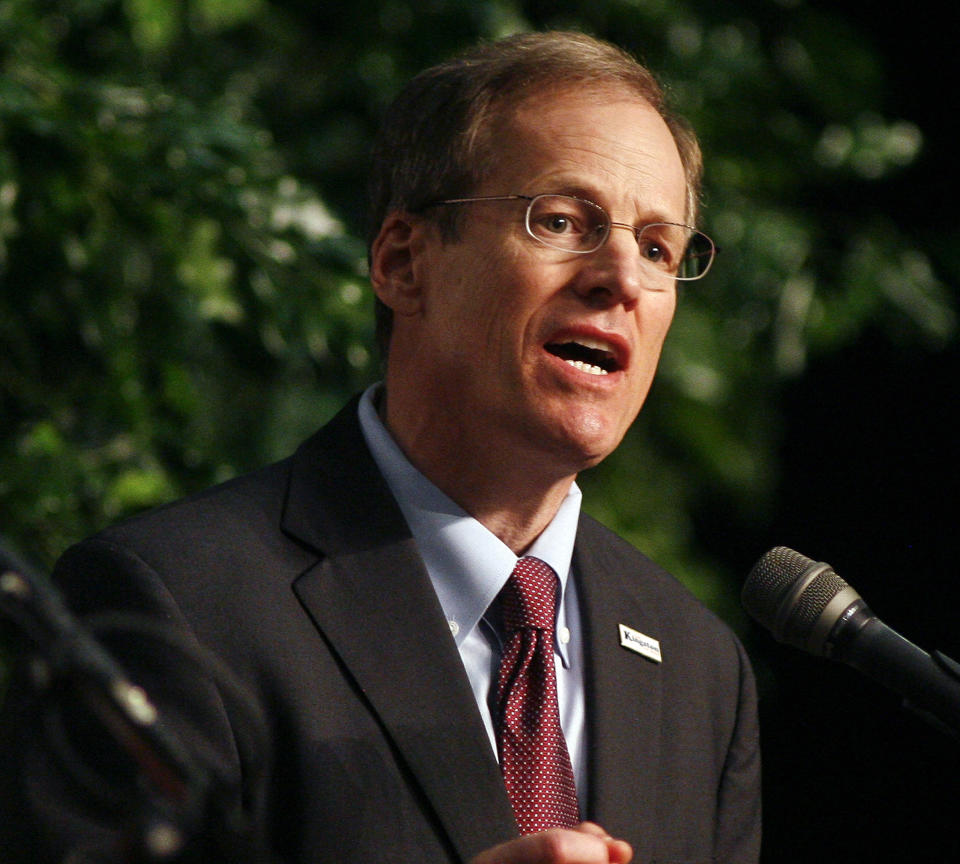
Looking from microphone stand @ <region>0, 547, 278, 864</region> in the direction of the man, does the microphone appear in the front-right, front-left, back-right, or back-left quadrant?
front-right

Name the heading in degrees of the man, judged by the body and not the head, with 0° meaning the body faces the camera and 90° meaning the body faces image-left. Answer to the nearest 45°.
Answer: approximately 315°

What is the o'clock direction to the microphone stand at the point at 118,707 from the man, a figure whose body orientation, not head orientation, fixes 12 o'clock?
The microphone stand is roughly at 2 o'clock from the man.

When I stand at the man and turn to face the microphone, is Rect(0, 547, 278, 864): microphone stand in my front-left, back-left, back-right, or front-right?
front-right

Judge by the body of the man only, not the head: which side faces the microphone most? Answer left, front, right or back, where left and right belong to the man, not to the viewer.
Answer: front

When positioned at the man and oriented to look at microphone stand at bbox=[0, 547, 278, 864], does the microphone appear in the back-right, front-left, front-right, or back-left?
front-left

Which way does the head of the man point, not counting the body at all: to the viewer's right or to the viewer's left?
to the viewer's right

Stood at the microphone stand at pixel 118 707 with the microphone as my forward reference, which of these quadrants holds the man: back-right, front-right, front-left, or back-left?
front-left

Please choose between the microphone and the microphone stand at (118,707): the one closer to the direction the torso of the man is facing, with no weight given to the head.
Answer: the microphone
